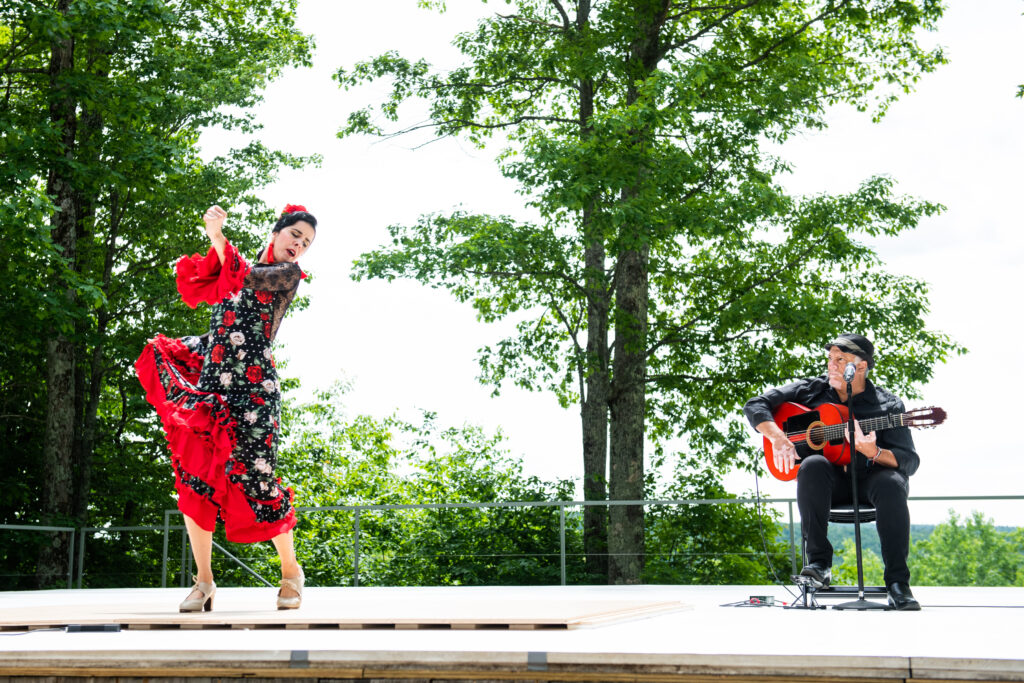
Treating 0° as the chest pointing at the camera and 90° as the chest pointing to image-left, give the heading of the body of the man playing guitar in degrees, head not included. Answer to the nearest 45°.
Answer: approximately 0°

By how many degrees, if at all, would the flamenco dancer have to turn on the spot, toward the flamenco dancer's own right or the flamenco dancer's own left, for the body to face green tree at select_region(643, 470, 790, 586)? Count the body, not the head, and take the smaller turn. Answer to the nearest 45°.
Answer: approximately 180°

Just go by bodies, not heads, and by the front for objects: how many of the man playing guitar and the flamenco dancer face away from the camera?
0

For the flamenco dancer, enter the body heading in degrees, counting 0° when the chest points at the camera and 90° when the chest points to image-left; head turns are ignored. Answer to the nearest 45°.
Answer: approximately 45°

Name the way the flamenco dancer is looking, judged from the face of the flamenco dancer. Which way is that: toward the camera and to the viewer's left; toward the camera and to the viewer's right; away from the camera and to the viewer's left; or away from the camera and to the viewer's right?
toward the camera and to the viewer's right

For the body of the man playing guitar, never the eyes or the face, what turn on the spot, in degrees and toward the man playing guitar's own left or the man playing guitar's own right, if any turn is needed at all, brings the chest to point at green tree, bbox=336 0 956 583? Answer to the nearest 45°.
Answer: approximately 180°

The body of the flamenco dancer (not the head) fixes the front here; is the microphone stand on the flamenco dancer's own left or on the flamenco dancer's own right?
on the flamenco dancer's own left

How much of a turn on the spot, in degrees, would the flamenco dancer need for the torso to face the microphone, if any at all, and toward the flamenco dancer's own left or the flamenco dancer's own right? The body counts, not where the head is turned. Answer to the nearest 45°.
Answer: approximately 135° to the flamenco dancer's own left
